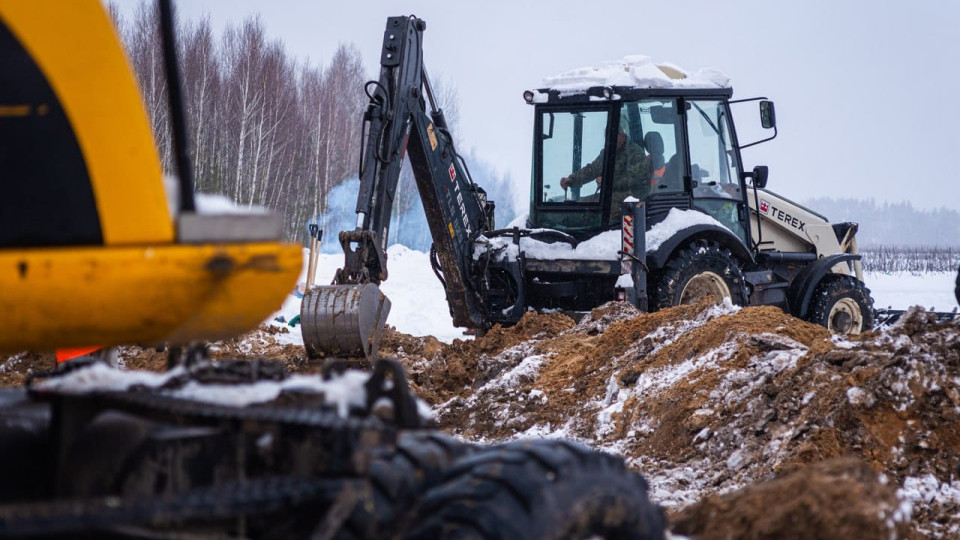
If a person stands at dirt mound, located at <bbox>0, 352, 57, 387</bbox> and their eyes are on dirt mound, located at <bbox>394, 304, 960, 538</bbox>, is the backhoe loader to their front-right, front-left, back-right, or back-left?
front-left

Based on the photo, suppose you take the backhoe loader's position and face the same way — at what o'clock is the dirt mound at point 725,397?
The dirt mound is roughly at 4 o'clock from the backhoe loader.

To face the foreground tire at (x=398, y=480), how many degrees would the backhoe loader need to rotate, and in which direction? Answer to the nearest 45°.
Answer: approximately 135° to its right

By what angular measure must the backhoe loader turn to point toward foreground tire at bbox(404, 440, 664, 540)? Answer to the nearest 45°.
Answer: approximately 135° to its right

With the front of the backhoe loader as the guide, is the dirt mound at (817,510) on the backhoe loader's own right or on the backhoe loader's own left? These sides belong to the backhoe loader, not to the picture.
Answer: on the backhoe loader's own right

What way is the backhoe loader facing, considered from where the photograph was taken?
facing away from the viewer and to the right of the viewer

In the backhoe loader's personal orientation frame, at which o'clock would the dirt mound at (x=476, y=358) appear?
The dirt mound is roughly at 6 o'clock from the backhoe loader.
